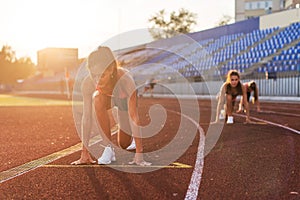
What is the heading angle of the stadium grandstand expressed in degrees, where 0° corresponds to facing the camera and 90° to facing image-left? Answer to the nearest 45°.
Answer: approximately 45°
